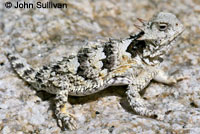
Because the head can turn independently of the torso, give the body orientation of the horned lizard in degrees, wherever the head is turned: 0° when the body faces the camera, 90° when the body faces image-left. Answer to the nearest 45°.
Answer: approximately 270°
